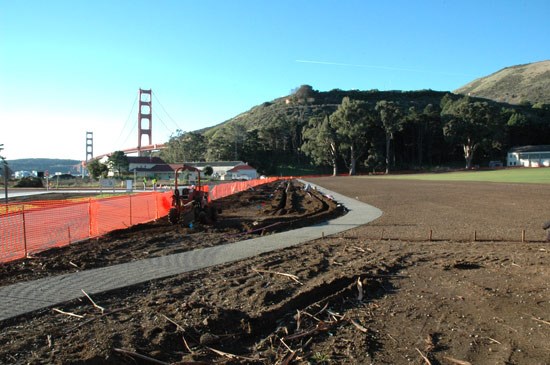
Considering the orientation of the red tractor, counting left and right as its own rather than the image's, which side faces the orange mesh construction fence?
right

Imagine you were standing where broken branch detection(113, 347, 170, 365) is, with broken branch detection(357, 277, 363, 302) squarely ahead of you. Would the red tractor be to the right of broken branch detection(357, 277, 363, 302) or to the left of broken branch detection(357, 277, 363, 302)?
left

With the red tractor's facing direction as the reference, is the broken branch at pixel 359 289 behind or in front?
in front

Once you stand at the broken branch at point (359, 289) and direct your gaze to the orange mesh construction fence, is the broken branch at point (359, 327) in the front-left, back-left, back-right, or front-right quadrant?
back-left
